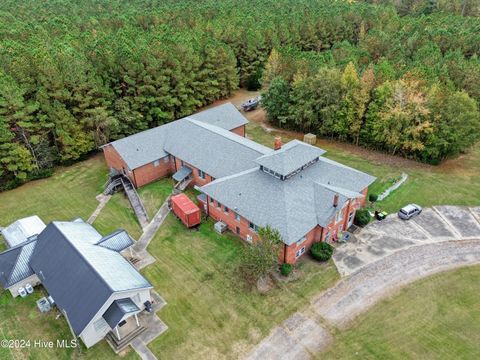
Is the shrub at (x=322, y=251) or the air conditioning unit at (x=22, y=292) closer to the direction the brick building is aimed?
the shrub

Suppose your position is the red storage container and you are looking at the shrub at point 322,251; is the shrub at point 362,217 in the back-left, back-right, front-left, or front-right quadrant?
front-left

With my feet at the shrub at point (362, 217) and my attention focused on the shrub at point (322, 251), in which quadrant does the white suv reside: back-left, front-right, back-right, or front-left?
back-left

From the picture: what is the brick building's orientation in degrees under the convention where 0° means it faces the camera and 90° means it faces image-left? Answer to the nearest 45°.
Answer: approximately 315°

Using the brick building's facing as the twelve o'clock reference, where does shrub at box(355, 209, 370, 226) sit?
The shrub is roughly at 11 o'clock from the brick building.

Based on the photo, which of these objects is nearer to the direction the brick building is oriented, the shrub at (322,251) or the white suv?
the shrub

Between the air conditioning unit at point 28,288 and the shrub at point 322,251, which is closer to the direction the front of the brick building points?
the shrub

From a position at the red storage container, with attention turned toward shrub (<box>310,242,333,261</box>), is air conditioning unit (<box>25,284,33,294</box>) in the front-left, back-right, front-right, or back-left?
back-right

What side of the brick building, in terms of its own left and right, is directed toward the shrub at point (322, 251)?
front

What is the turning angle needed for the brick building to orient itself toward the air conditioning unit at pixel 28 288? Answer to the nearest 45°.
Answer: approximately 135° to its right

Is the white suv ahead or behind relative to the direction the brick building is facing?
ahead
